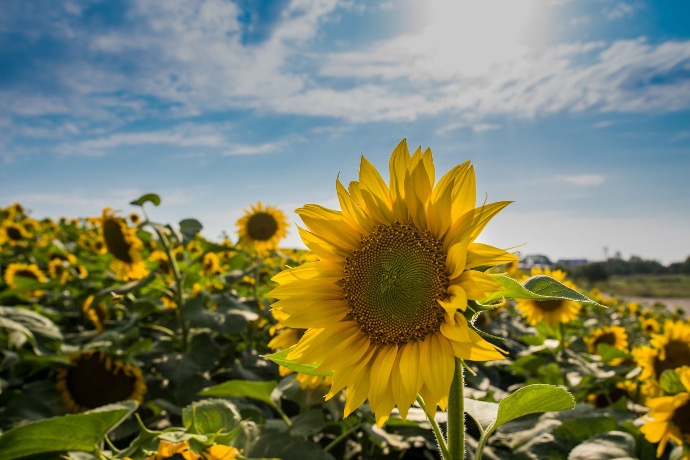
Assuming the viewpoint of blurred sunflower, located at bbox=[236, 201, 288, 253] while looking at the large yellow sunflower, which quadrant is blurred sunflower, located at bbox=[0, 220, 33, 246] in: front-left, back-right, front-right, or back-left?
back-right

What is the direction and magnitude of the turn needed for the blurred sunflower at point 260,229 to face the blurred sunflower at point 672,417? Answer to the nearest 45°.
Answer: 0° — it already faces it

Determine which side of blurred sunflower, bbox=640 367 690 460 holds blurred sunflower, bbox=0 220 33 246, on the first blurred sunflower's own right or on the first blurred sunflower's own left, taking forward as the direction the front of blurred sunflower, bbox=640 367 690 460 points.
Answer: on the first blurred sunflower's own right

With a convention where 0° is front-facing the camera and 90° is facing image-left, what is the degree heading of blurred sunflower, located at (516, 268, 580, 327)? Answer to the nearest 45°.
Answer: approximately 0°

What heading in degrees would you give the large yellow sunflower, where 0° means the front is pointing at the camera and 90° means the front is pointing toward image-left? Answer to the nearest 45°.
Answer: approximately 0°

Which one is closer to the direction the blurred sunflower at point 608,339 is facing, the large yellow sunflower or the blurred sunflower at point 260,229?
the large yellow sunflower

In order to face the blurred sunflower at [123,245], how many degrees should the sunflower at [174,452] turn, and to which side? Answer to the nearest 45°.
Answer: approximately 180°

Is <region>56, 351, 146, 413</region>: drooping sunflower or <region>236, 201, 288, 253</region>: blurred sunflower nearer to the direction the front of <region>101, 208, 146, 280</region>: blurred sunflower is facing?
the drooping sunflower
